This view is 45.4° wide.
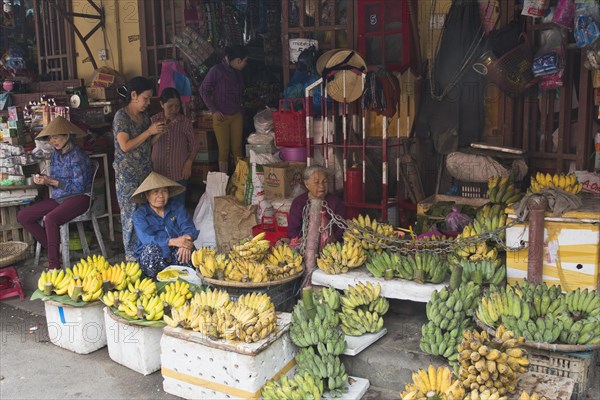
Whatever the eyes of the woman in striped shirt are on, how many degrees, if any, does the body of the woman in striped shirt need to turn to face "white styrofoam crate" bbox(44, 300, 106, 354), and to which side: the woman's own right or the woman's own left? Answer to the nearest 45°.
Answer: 0° — they already face it

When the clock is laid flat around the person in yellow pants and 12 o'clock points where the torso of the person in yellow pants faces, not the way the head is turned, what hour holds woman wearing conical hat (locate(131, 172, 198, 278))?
The woman wearing conical hat is roughly at 2 o'clock from the person in yellow pants.

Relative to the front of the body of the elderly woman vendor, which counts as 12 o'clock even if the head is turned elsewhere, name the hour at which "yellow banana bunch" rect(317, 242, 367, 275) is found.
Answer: The yellow banana bunch is roughly at 11 o'clock from the elderly woman vendor.

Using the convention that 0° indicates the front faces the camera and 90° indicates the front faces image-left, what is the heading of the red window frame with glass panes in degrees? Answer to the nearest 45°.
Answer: approximately 0°

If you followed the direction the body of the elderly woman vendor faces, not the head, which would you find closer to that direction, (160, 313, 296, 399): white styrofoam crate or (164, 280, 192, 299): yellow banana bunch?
the white styrofoam crate

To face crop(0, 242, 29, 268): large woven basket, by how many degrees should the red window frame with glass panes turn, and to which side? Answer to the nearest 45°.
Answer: approximately 90° to its right

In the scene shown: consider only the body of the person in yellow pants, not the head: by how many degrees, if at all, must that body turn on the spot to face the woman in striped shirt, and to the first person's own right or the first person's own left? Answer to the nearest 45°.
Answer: approximately 90° to the first person's own right
